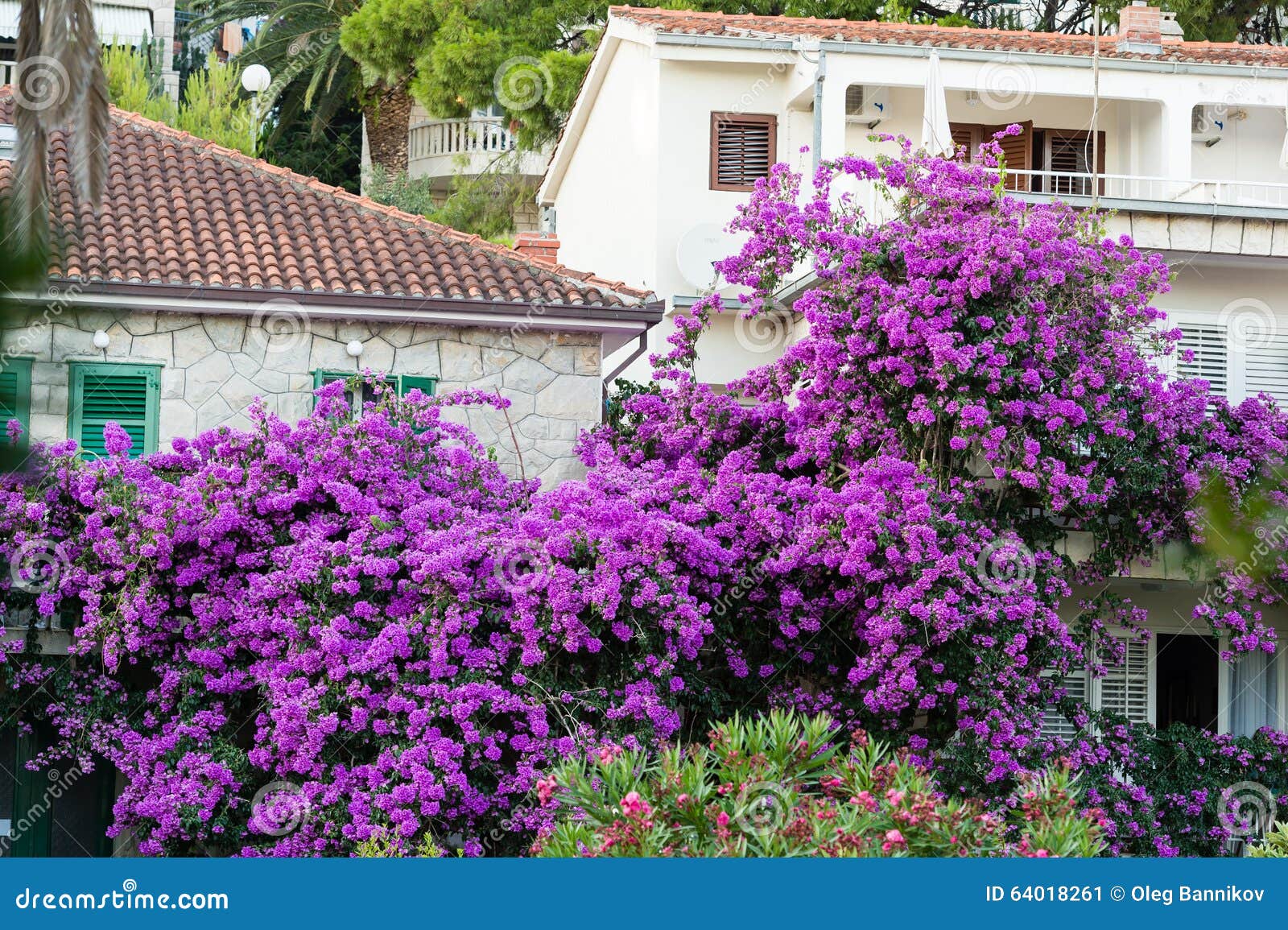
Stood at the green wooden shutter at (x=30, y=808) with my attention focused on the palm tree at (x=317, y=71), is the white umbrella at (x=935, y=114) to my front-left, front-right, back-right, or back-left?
front-right

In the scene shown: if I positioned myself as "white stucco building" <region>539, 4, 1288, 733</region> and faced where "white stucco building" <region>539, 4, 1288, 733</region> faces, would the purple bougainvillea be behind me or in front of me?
in front

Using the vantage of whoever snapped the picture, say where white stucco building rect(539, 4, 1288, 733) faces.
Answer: facing the viewer

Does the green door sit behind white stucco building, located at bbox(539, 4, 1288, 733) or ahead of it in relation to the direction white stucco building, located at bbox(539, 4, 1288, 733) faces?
ahead

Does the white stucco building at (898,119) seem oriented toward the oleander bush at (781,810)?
yes

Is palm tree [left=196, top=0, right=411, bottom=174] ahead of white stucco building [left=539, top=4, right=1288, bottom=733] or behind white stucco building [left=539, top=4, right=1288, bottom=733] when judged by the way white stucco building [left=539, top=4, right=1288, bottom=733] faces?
behind

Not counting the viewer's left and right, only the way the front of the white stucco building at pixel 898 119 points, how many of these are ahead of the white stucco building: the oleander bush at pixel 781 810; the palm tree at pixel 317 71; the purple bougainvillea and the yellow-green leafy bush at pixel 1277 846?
3

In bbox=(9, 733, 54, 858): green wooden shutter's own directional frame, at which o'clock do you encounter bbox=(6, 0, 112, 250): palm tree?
The palm tree is roughly at 12 o'clock from the green wooden shutter.

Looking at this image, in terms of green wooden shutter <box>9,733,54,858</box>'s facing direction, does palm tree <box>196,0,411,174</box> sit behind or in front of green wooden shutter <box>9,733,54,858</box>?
behind

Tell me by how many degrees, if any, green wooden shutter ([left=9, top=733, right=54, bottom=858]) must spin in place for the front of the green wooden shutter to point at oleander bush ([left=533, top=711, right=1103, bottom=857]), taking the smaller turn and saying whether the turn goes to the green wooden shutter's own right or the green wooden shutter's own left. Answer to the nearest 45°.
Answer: approximately 45° to the green wooden shutter's own left

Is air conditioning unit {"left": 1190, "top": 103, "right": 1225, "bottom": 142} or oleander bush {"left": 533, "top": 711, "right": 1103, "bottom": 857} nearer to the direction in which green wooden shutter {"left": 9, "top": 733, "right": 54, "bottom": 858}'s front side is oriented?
the oleander bush

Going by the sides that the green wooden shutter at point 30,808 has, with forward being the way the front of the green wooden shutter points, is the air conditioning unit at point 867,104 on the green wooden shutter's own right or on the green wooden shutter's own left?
on the green wooden shutter's own left

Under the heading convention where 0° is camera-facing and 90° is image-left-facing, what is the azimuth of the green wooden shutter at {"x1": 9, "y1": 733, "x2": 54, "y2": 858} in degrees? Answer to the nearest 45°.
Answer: approximately 0°

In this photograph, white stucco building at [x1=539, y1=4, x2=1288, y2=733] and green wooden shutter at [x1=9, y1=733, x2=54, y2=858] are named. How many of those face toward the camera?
2

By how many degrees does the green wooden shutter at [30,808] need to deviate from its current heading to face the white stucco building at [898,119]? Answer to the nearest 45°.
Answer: approximately 135° to its left
